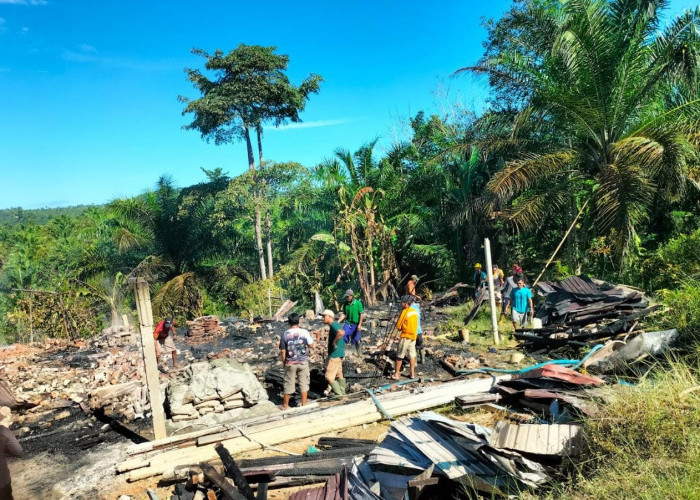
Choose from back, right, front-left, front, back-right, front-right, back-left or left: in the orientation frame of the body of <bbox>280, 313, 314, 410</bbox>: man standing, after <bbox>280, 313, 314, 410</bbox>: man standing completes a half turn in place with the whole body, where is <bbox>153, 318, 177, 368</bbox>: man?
back-right

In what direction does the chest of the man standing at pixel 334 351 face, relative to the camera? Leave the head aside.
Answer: to the viewer's left

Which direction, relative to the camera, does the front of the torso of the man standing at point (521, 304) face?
toward the camera

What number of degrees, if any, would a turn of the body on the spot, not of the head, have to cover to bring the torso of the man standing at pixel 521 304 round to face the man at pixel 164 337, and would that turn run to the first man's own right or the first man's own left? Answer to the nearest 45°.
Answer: approximately 90° to the first man's own right

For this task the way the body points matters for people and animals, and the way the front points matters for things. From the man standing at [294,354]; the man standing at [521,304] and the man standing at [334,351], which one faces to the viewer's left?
the man standing at [334,351]

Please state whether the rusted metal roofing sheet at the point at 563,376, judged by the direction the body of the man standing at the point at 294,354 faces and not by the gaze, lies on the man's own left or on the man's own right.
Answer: on the man's own right

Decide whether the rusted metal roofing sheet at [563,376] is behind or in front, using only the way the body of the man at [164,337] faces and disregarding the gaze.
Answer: in front

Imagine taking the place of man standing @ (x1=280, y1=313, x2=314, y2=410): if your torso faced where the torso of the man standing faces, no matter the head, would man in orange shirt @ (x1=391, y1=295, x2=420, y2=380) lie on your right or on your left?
on your right

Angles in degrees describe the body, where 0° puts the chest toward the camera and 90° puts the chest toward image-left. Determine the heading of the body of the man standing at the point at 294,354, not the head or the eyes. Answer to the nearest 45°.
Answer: approximately 180°

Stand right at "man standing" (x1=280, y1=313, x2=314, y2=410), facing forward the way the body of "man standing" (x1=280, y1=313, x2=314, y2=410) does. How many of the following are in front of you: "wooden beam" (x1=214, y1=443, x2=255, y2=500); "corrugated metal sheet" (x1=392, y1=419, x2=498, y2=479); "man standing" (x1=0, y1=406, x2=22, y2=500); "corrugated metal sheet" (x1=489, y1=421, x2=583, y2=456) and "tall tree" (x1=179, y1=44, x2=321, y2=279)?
1

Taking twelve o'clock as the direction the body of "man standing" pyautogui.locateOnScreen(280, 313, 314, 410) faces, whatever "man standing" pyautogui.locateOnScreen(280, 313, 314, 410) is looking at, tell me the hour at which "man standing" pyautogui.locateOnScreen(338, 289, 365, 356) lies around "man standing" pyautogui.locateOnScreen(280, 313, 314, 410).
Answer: "man standing" pyautogui.locateOnScreen(338, 289, 365, 356) is roughly at 1 o'clock from "man standing" pyautogui.locateOnScreen(280, 313, 314, 410).

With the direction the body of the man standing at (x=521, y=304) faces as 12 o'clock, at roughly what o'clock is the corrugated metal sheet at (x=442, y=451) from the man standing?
The corrugated metal sheet is roughly at 12 o'clock from the man standing.

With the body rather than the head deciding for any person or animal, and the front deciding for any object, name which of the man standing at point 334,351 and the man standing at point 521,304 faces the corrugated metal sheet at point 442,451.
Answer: the man standing at point 521,304
